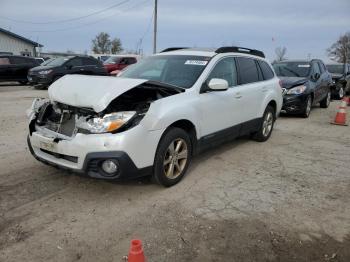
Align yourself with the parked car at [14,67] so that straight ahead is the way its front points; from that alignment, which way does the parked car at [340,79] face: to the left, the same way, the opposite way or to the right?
the same way

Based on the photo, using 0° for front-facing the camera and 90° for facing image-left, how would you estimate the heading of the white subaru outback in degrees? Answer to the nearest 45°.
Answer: approximately 45°

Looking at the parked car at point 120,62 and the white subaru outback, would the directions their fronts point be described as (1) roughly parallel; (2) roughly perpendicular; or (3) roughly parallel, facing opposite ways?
roughly parallel

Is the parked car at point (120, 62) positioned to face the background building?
no

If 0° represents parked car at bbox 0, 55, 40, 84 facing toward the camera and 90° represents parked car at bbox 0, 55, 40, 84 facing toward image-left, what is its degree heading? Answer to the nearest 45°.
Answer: approximately 90°

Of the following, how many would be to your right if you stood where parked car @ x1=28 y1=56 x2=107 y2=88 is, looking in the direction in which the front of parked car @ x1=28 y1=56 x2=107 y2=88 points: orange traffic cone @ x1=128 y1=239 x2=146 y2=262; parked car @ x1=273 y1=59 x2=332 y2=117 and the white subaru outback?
0

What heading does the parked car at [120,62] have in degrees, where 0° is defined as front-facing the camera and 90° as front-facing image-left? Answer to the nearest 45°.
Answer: approximately 45°

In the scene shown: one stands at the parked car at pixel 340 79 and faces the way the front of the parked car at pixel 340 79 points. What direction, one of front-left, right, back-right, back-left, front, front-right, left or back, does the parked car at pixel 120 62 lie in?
front-right

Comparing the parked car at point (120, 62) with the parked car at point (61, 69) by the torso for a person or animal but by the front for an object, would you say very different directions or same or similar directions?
same or similar directions

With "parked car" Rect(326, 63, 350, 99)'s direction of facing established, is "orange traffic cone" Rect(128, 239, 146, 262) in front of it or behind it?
in front

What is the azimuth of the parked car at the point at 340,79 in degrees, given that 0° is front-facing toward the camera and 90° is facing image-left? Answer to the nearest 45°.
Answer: approximately 45°

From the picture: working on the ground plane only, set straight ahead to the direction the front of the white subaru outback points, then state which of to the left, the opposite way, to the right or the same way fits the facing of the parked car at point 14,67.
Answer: the same way

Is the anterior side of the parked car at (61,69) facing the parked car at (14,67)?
no

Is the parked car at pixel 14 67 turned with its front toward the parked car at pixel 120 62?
no

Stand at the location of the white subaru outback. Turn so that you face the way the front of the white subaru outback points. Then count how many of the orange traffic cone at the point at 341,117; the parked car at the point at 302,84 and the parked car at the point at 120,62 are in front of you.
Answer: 0

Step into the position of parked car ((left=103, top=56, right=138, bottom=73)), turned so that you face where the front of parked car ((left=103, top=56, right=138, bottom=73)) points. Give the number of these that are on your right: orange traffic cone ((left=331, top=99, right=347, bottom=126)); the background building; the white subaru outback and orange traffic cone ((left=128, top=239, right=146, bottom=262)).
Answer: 1

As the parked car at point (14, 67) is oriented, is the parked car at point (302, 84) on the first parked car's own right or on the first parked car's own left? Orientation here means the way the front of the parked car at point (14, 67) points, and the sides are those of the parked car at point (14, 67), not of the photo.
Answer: on the first parked car's own left

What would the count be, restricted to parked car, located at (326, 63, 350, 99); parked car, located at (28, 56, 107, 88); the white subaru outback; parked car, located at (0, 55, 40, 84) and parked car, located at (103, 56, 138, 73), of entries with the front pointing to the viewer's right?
0
